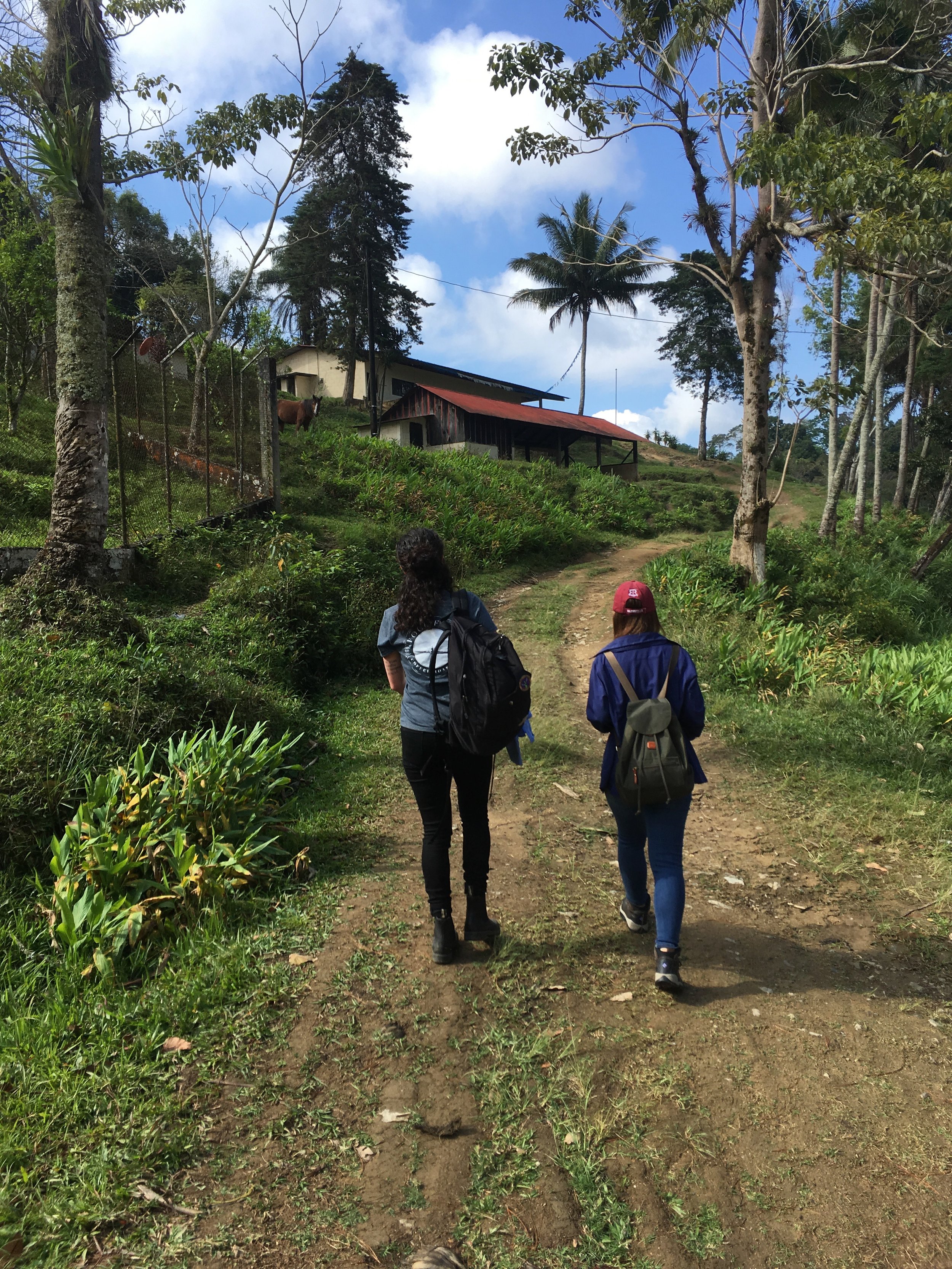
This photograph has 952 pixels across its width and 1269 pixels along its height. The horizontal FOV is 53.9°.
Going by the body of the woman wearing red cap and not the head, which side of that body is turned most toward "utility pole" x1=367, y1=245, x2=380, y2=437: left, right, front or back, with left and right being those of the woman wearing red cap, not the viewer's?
front

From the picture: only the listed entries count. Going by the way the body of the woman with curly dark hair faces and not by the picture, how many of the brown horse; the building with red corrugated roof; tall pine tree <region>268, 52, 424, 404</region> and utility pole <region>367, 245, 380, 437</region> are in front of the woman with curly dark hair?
4

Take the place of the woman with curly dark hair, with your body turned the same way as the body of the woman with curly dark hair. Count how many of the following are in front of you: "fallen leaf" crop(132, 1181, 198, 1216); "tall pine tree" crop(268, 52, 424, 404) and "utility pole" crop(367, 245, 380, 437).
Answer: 2

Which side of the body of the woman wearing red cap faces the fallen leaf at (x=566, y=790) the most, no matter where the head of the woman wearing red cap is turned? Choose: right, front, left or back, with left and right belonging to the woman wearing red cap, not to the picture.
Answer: front

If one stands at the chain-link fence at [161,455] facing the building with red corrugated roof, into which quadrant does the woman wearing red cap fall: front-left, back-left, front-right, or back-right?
back-right

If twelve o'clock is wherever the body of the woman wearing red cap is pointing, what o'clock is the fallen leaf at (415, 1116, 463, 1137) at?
The fallen leaf is roughly at 7 o'clock from the woman wearing red cap.

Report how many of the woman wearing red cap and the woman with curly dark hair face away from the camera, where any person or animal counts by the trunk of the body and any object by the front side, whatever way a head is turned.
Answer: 2

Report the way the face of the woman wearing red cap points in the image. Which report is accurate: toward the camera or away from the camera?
away from the camera

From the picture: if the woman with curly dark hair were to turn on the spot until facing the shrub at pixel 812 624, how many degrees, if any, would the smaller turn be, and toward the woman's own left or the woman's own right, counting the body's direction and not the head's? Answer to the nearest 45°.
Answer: approximately 45° to the woman's own right

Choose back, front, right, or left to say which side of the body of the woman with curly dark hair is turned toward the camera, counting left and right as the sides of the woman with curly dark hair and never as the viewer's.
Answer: back

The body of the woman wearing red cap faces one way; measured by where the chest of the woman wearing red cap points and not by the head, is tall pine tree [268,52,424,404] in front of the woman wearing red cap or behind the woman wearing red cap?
in front

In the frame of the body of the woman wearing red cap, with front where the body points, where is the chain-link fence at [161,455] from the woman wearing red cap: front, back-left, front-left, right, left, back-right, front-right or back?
front-left

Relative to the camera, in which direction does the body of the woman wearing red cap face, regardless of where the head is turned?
away from the camera
